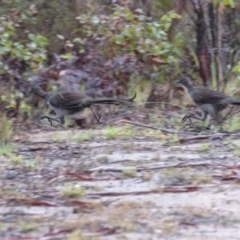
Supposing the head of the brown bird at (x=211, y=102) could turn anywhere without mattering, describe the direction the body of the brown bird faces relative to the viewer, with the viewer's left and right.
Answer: facing to the left of the viewer

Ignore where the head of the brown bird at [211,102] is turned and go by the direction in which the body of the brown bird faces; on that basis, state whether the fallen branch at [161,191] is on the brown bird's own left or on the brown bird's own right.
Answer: on the brown bird's own left
